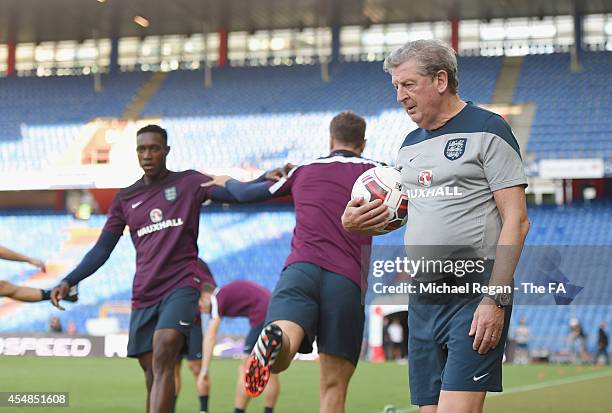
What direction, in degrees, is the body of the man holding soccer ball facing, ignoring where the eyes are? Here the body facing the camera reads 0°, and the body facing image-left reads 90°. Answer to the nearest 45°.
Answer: approximately 45°

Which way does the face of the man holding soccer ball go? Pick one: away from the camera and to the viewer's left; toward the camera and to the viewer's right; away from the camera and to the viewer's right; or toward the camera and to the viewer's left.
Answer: toward the camera and to the viewer's left

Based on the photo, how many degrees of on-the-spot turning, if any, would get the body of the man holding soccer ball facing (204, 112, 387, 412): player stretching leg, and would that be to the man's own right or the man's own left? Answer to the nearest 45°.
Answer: approximately 90° to the man's own right
